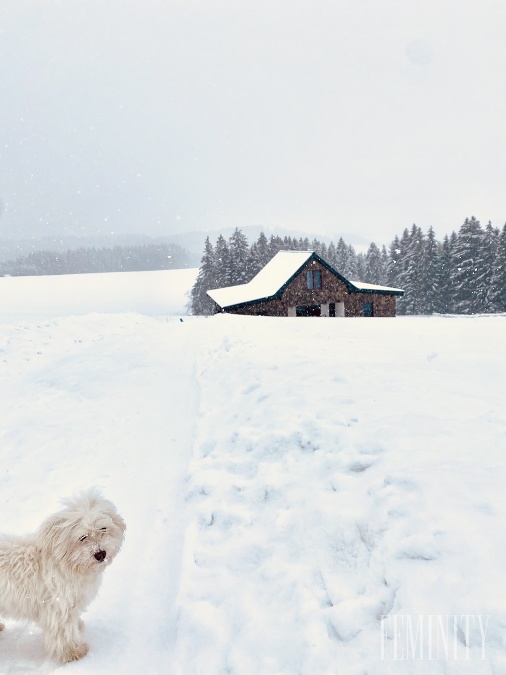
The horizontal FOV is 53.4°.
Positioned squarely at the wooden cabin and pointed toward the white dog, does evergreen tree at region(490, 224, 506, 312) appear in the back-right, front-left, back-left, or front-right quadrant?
back-left

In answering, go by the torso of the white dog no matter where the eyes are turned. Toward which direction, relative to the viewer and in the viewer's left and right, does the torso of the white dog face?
facing the viewer and to the right of the viewer

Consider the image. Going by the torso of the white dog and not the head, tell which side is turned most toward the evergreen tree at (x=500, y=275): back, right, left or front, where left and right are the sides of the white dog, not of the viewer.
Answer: left

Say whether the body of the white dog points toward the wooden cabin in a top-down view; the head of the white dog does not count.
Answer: no

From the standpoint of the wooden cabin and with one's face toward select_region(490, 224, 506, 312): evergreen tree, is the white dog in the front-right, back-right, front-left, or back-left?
back-right

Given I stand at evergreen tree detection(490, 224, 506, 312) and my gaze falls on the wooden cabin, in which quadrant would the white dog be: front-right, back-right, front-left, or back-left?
front-left

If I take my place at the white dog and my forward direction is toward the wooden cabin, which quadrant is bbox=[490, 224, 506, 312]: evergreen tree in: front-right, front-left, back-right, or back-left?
front-right
